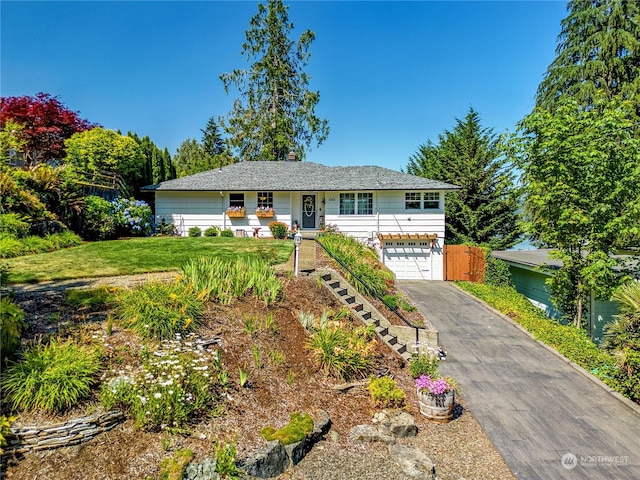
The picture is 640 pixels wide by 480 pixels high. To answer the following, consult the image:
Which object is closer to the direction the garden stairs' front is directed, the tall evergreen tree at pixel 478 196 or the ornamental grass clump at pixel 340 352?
the ornamental grass clump

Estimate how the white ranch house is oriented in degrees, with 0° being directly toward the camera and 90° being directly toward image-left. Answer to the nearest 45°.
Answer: approximately 0°

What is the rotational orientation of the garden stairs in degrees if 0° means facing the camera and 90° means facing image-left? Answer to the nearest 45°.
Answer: approximately 315°

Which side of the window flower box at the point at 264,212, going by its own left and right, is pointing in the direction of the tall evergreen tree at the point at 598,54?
left

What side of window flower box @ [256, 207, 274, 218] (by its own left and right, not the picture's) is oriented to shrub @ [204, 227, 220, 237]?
right

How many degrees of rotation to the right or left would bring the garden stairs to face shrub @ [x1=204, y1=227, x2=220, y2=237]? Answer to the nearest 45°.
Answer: approximately 180°

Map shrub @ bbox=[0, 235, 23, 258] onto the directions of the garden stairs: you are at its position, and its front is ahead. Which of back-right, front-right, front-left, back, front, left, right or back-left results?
back-right

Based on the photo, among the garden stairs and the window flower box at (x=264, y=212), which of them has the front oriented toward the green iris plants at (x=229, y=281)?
the window flower box

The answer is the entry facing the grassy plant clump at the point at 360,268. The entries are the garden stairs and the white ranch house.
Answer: the white ranch house

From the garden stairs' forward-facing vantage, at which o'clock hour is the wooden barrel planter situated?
The wooden barrel planter is roughly at 1 o'clock from the garden stairs.

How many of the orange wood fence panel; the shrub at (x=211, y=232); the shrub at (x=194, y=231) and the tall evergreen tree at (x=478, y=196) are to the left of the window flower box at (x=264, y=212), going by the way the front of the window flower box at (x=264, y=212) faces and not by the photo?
2

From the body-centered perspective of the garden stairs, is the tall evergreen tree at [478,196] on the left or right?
on its left

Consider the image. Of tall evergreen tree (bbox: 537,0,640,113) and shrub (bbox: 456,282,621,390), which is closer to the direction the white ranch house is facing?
the shrub

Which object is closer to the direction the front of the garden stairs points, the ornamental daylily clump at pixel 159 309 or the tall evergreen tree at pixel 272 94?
the ornamental daylily clump
